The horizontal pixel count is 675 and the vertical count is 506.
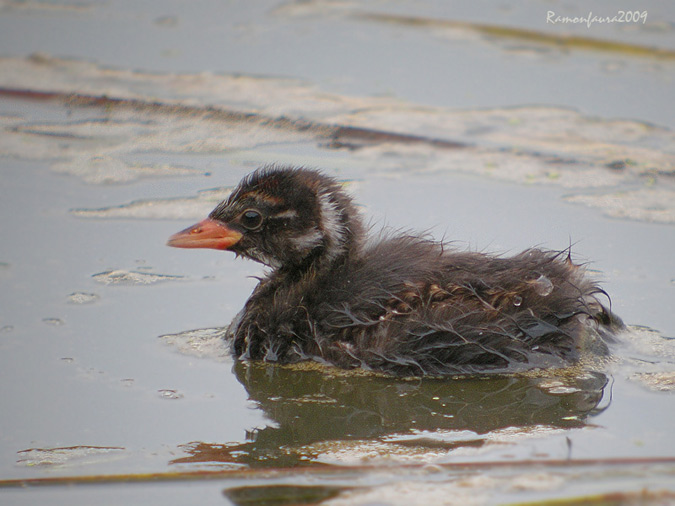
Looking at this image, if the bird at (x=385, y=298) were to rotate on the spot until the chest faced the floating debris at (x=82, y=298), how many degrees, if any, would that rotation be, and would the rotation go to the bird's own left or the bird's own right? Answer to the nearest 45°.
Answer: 0° — it already faces it

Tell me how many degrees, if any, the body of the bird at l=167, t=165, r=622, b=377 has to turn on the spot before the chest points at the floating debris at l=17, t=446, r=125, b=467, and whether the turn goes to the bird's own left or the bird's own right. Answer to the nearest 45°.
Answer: approximately 45° to the bird's own left

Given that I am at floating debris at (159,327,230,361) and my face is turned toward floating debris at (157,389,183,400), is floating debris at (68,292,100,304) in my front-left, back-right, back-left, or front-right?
back-right

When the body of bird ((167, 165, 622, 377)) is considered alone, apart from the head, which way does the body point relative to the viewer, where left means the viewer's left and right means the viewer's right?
facing to the left of the viewer

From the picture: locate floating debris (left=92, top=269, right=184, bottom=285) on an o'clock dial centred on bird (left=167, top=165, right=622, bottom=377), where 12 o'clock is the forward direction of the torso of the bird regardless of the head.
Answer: The floating debris is roughly at 1 o'clock from the bird.

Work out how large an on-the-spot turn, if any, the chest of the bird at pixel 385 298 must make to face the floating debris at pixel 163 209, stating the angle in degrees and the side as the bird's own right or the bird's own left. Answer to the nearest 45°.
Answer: approximately 45° to the bird's own right

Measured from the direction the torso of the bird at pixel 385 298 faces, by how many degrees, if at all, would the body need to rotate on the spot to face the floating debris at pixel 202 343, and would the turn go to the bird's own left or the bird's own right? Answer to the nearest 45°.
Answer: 0° — it already faces it

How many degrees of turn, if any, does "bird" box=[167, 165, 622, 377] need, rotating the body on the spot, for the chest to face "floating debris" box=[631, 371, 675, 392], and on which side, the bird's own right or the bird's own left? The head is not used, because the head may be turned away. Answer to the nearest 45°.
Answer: approximately 180°
